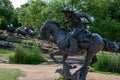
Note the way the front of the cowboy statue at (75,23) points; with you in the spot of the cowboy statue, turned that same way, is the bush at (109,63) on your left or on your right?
on your right
